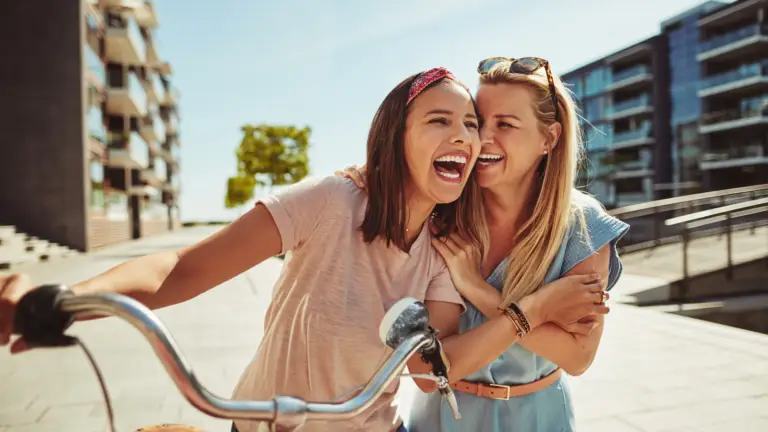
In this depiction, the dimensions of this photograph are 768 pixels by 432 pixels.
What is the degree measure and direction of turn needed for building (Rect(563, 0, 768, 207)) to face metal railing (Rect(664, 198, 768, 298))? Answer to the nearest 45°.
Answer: approximately 45° to its left

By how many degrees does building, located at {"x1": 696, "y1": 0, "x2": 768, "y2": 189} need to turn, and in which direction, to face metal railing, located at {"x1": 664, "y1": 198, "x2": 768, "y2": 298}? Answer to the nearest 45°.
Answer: approximately 45° to its left

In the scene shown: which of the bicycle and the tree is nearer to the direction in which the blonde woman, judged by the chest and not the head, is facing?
the bicycle

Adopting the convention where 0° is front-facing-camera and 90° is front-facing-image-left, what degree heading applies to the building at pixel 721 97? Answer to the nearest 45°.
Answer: approximately 45°
